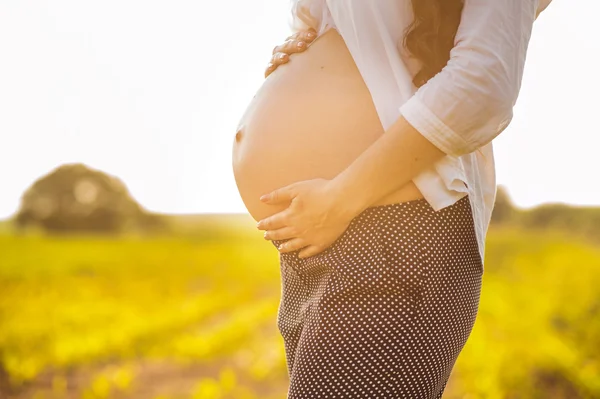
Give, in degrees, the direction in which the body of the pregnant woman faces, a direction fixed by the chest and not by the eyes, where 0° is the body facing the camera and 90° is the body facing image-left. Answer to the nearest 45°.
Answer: approximately 90°
